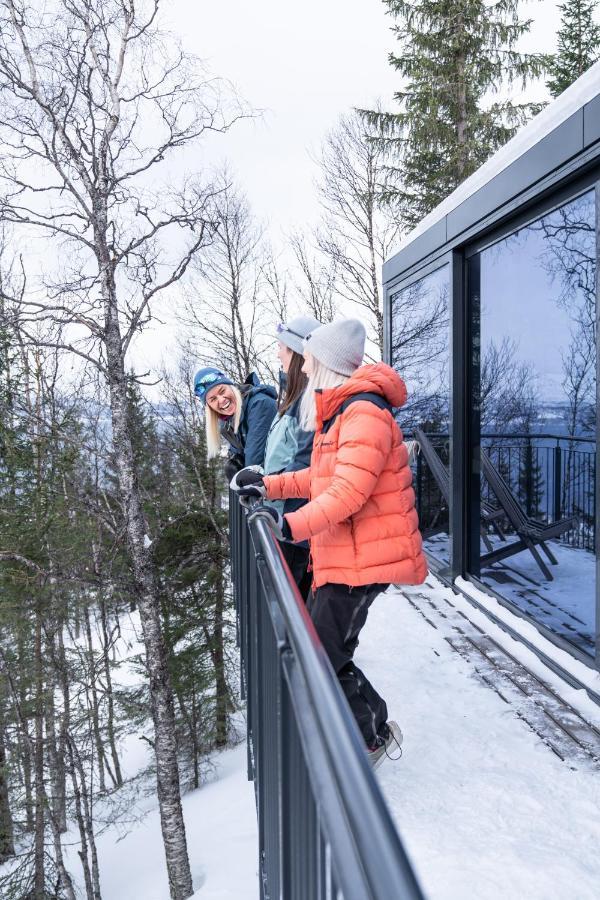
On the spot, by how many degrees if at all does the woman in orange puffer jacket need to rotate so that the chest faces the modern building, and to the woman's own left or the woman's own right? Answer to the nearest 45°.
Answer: approximately 135° to the woman's own right

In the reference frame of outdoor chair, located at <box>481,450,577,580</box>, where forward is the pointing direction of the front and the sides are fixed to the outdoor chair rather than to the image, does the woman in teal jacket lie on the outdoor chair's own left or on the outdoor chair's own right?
on the outdoor chair's own right

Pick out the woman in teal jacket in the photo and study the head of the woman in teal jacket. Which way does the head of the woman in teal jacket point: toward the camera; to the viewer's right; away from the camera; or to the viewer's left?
to the viewer's left

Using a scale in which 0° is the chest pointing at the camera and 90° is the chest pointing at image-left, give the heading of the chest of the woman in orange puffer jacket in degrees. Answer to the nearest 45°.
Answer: approximately 90°

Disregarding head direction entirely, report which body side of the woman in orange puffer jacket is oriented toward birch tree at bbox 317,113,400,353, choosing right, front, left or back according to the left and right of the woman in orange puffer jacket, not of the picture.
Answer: right

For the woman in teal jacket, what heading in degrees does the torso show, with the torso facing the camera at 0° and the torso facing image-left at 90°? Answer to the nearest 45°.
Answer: approximately 90°

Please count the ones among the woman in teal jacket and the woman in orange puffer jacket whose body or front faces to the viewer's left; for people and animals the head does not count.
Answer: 2
